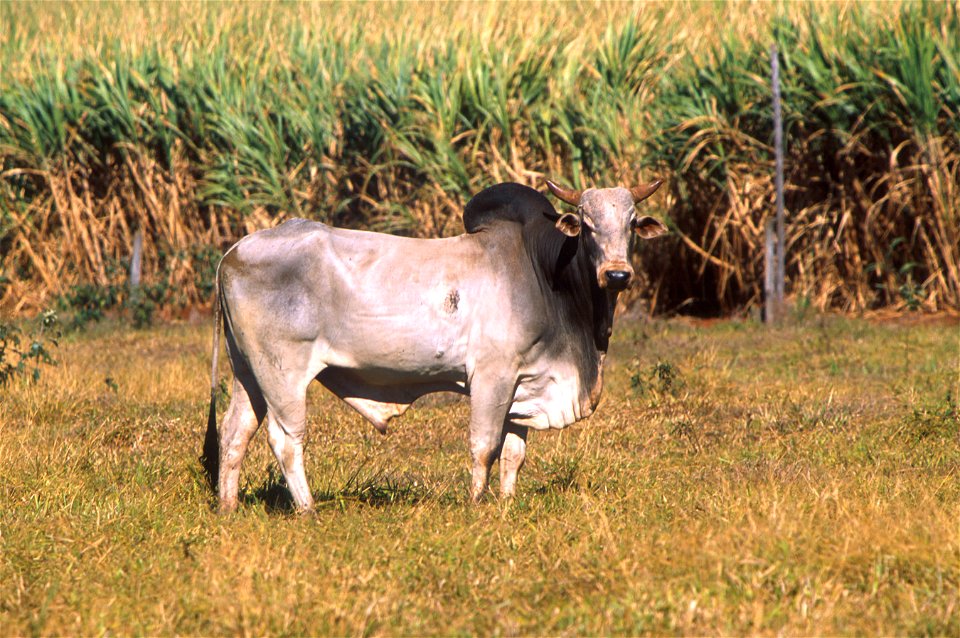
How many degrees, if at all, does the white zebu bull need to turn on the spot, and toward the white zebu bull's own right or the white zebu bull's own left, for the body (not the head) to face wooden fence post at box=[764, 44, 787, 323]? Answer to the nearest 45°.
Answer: approximately 45° to the white zebu bull's own left

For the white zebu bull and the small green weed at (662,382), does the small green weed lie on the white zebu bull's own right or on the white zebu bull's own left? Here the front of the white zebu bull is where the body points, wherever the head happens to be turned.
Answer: on the white zebu bull's own left

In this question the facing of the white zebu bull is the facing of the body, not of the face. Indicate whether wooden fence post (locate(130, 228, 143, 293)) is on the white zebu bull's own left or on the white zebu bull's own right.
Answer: on the white zebu bull's own left

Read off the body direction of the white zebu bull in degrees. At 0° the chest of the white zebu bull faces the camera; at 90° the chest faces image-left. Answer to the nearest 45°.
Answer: approximately 270°
